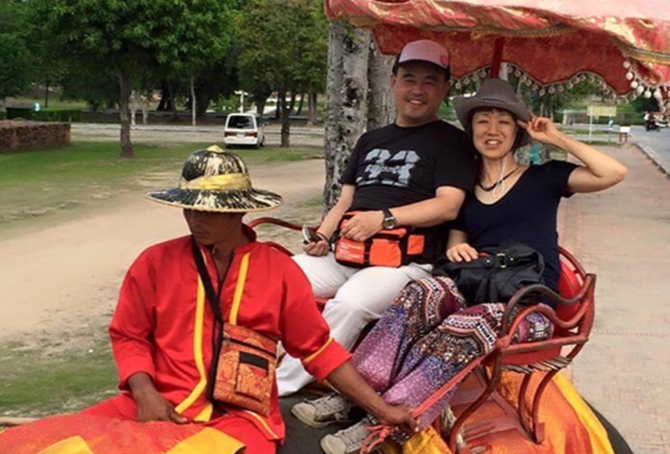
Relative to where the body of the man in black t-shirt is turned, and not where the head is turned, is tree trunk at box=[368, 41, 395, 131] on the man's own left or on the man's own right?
on the man's own right

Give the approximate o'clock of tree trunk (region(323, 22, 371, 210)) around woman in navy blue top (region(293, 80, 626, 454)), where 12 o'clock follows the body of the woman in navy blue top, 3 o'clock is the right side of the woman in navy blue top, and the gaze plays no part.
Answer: The tree trunk is roughly at 4 o'clock from the woman in navy blue top.

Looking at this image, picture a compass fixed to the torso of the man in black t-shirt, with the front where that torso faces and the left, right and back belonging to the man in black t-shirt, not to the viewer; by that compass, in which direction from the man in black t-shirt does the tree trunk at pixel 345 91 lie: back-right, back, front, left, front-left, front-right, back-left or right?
back-right

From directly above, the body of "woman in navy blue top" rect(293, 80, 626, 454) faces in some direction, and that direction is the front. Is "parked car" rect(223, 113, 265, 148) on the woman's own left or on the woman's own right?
on the woman's own right

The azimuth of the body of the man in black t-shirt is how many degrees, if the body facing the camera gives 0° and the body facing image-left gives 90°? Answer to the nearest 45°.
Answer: approximately 45°

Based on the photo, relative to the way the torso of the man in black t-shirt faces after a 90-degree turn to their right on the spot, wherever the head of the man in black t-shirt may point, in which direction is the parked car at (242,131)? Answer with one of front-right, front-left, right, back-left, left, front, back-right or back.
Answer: front-right

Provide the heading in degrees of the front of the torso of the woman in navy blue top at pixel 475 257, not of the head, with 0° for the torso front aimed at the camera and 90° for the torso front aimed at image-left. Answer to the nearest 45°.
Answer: approximately 45°

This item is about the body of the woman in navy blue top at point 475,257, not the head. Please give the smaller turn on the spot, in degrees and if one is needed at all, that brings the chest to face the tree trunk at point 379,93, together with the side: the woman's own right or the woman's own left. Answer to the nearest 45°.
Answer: approximately 135° to the woman's own right
